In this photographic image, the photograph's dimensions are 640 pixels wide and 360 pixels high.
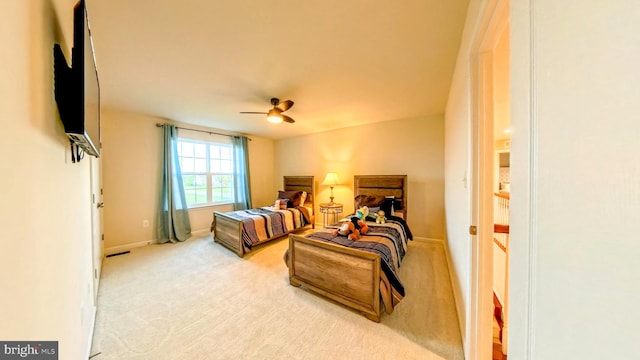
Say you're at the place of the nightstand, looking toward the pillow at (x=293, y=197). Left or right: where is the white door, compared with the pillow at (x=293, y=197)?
left

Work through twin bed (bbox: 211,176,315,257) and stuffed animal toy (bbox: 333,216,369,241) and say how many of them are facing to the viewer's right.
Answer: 0

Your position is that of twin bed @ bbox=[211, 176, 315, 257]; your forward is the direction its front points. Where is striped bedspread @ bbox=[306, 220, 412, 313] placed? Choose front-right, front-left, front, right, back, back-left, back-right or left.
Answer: left

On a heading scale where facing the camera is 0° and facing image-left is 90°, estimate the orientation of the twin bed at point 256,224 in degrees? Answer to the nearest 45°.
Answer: approximately 45°

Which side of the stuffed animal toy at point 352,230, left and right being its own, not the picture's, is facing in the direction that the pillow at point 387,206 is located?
back

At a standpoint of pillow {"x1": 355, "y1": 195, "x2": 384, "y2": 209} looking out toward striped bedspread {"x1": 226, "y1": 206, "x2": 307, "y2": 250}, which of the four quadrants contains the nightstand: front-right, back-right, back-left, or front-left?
front-right

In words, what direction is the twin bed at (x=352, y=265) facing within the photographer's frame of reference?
facing the viewer and to the left of the viewer

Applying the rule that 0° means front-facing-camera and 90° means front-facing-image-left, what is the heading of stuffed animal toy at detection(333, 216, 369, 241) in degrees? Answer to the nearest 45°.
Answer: approximately 45°

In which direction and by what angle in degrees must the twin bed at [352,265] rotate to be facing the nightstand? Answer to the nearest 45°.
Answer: approximately 135° to its right
